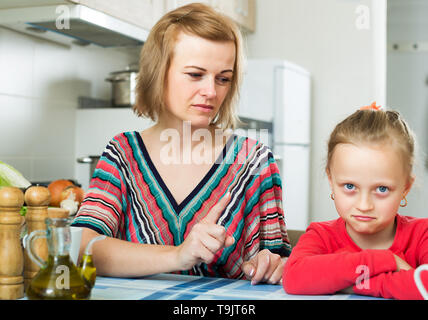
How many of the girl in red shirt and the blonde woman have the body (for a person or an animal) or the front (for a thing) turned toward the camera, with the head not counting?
2

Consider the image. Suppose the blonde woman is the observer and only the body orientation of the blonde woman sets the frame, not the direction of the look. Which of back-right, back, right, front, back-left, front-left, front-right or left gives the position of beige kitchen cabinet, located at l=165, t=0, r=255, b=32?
back

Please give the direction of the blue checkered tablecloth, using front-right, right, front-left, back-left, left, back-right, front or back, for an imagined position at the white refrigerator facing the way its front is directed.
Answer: front-right

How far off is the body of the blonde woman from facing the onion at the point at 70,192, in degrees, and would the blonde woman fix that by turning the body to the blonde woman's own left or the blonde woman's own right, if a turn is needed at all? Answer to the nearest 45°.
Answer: approximately 135° to the blonde woman's own right

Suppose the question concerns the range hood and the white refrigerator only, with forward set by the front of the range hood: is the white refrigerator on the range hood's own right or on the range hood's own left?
on the range hood's own left

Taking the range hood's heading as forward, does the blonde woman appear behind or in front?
in front

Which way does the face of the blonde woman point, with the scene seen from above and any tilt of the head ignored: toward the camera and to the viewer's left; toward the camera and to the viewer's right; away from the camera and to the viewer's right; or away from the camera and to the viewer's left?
toward the camera and to the viewer's right

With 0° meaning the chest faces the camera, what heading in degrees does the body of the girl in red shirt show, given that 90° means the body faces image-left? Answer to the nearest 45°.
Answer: approximately 0°

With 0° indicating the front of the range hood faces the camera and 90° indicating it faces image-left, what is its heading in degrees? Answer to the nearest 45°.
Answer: approximately 315°

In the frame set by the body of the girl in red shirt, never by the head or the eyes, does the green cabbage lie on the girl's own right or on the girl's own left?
on the girl's own right
